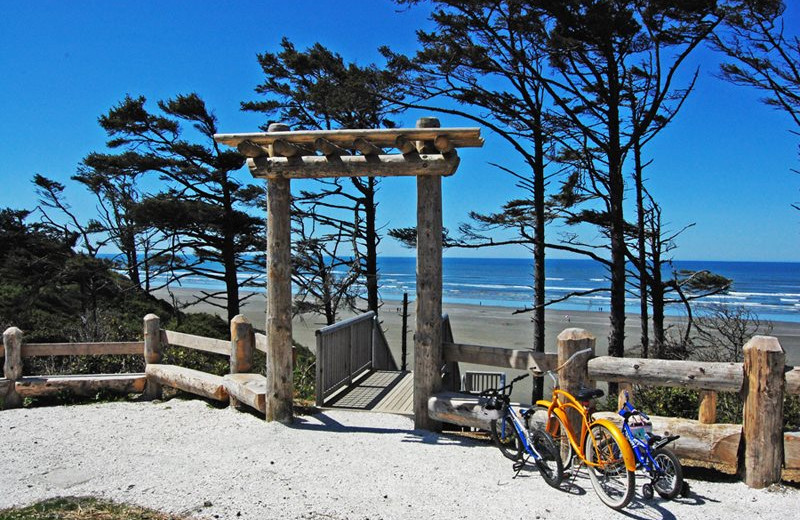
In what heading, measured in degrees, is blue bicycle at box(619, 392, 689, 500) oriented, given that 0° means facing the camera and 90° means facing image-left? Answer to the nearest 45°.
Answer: approximately 135°

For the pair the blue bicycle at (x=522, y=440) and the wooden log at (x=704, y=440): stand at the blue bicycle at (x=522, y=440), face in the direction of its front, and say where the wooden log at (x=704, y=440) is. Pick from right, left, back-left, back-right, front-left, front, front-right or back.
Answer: back-right

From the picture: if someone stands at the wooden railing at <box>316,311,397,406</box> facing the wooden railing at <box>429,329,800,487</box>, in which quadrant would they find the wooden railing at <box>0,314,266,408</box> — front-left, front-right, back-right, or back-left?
back-right

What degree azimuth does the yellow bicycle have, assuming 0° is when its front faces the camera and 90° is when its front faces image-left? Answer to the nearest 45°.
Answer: approximately 135°

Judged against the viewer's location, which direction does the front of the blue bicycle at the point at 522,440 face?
facing away from the viewer and to the left of the viewer

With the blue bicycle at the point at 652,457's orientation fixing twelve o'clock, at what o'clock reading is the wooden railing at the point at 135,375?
The wooden railing is roughly at 11 o'clock from the blue bicycle.
